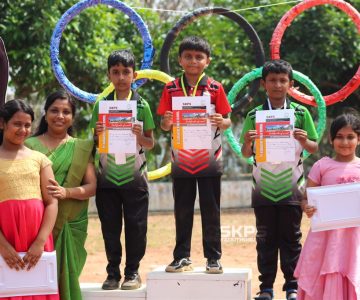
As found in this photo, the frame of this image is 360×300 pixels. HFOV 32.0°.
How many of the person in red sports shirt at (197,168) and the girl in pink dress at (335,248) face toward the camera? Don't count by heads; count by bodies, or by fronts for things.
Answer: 2

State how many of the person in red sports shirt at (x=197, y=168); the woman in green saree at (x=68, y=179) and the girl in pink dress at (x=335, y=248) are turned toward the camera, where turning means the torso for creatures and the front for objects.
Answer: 3

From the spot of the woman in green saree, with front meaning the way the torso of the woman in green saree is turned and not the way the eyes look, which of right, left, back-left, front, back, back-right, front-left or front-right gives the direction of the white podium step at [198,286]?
left

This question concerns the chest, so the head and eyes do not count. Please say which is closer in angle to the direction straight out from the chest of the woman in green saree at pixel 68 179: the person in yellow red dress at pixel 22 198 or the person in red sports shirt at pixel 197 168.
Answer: the person in yellow red dress

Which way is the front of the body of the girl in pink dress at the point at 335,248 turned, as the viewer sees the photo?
toward the camera

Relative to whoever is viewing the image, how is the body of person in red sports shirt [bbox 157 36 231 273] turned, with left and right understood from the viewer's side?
facing the viewer

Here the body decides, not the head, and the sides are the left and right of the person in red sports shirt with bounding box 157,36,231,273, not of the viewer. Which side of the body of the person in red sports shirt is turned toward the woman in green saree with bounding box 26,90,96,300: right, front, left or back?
right
